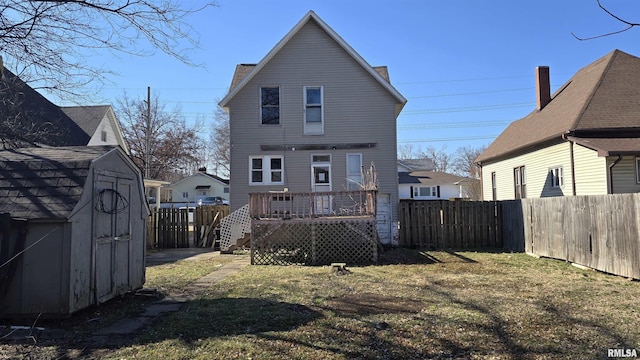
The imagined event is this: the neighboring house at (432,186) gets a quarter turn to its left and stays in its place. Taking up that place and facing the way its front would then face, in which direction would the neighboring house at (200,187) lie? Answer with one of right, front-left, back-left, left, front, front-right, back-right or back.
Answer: back

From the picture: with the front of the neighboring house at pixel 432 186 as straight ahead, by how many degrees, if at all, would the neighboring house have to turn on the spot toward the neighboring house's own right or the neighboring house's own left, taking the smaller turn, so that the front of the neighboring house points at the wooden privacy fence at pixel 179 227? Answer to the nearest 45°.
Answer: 0° — it already faces it

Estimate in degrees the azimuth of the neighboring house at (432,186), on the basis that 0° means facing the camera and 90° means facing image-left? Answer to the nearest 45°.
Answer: approximately 0°

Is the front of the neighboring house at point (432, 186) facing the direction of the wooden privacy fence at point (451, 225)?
yes

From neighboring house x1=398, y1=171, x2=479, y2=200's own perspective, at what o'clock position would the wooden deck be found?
The wooden deck is roughly at 12 o'clock from the neighboring house.

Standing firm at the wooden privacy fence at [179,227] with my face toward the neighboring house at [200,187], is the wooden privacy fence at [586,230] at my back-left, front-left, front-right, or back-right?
back-right

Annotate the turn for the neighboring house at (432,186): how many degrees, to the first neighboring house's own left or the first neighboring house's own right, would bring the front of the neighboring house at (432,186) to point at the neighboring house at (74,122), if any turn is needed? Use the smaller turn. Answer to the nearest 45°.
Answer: approximately 45° to the first neighboring house's own right

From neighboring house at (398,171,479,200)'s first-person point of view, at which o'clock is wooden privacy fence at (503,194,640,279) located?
The wooden privacy fence is roughly at 12 o'clock from the neighboring house.

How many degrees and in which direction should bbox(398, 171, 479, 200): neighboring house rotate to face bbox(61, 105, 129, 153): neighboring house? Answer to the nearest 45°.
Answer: approximately 45° to its right
